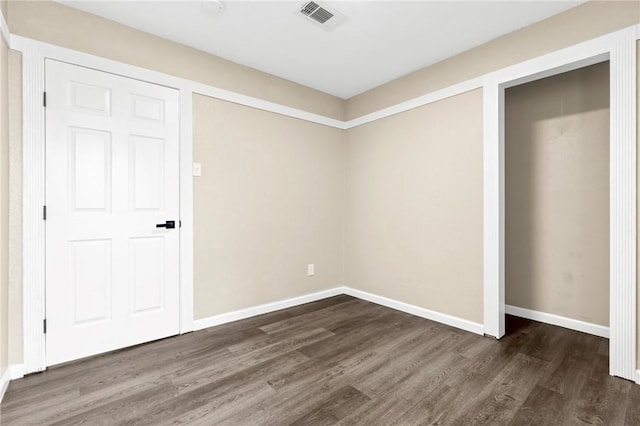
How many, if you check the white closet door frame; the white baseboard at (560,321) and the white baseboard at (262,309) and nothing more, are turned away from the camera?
0

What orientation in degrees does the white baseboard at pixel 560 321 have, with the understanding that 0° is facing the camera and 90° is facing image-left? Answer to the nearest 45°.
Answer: approximately 45°

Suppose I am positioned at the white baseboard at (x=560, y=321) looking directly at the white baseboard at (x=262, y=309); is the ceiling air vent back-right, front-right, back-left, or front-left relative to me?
front-left

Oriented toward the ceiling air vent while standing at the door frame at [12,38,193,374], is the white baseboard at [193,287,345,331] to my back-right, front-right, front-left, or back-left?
front-left

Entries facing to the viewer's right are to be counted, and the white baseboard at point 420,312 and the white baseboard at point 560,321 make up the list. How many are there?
0

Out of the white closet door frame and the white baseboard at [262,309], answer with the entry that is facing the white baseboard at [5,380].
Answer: the white closet door frame

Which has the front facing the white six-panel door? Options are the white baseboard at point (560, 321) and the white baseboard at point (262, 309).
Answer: the white baseboard at point (560, 321)

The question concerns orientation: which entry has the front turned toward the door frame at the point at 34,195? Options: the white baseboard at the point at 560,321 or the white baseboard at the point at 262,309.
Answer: the white baseboard at the point at 560,321

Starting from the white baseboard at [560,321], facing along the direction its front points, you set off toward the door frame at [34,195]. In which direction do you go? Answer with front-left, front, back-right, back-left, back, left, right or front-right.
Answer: front

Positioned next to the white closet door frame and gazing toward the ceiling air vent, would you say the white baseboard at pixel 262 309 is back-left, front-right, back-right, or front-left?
front-right

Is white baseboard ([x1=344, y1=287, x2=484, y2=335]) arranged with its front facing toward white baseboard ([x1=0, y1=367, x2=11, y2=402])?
yes

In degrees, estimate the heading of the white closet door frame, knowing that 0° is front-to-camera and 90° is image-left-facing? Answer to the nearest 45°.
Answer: approximately 45°

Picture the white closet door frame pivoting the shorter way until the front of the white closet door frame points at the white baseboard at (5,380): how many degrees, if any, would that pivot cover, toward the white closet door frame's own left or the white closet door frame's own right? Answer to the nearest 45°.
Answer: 0° — it already faces it

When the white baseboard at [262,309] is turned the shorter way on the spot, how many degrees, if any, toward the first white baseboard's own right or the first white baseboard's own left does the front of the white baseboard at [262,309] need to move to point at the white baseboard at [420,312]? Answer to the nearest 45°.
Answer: approximately 45° to the first white baseboard's own left

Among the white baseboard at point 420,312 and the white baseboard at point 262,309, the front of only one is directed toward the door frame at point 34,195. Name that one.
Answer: the white baseboard at point 420,312

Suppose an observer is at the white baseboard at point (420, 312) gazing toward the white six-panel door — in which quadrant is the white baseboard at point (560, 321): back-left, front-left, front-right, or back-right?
back-left

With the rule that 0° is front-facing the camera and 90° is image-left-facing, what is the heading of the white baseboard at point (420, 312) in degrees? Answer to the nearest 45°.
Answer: approximately 45°

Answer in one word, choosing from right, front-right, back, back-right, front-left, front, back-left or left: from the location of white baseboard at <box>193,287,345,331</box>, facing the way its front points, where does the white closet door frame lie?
front
